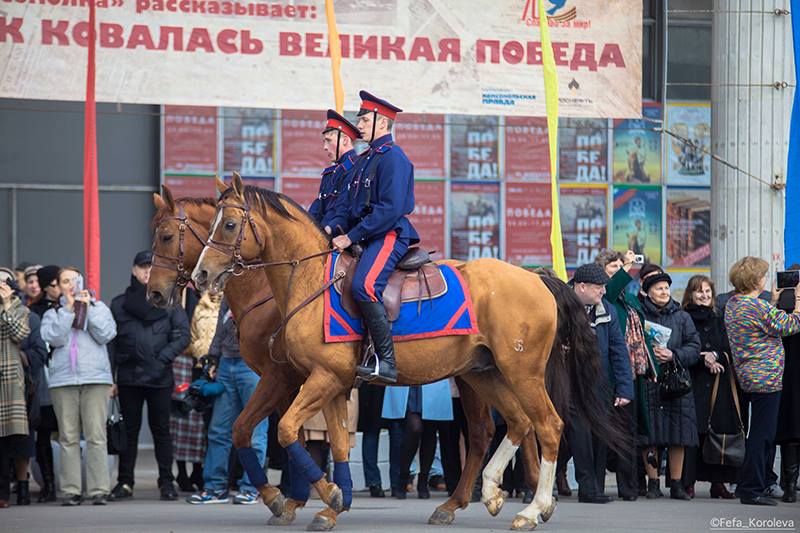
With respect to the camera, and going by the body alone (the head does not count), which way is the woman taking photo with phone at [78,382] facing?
toward the camera

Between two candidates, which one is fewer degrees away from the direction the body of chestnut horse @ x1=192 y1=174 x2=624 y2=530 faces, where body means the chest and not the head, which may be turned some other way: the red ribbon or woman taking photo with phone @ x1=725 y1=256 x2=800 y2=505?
the red ribbon

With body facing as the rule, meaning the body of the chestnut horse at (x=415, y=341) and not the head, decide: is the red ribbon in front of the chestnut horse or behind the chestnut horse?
in front

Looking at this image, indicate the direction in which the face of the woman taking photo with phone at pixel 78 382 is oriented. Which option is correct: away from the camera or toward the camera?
toward the camera

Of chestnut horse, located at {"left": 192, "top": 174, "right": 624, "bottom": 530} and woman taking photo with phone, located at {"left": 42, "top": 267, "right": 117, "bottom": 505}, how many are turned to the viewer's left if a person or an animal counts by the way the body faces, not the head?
1

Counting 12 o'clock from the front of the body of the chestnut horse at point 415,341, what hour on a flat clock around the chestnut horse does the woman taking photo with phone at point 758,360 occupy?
The woman taking photo with phone is roughly at 5 o'clock from the chestnut horse.

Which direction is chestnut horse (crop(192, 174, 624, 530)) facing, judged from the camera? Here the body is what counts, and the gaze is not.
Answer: to the viewer's left

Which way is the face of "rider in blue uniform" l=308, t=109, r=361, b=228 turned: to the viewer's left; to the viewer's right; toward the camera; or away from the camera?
to the viewer's left

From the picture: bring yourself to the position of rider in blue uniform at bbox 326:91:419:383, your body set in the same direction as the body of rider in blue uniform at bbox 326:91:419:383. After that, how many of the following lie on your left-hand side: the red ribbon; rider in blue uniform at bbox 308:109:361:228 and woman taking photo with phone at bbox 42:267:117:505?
0

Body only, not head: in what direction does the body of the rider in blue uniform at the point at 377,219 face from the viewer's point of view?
to the viewer's left

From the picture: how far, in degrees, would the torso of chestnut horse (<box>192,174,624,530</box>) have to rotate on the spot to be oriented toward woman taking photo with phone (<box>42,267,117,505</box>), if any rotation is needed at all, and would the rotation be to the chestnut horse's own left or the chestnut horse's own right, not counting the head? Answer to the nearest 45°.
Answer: approximately 45° to the chestnut horse's own right

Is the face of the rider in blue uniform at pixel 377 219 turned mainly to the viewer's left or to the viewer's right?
to the viewer's left

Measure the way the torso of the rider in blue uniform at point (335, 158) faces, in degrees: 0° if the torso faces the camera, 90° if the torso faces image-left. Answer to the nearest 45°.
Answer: approximately 90°

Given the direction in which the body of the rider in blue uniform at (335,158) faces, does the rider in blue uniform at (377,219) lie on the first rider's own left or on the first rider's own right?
on the first rider's own left

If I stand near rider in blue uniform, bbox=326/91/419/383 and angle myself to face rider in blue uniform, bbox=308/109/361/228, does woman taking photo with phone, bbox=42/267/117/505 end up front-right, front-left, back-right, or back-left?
front-left

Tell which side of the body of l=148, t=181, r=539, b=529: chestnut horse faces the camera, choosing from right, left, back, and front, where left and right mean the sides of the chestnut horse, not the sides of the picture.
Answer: left

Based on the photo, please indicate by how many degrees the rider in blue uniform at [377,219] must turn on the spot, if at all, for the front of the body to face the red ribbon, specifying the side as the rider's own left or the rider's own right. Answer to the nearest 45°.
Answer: approximately 45° to the rider's own right
